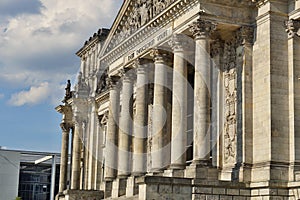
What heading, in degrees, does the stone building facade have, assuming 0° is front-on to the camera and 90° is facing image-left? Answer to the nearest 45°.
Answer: approximately 45°
